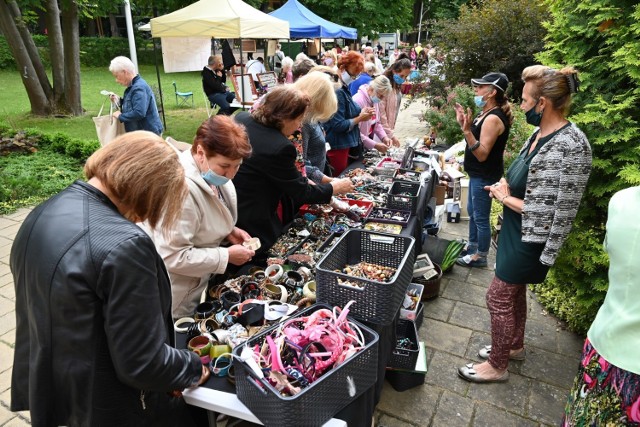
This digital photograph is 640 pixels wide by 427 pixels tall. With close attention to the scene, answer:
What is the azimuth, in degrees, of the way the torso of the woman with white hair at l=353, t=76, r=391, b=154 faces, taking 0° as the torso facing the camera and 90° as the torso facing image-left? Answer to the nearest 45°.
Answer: approximately 315°

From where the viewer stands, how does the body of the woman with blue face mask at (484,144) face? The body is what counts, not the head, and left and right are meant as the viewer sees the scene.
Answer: facing to the left of the viewer

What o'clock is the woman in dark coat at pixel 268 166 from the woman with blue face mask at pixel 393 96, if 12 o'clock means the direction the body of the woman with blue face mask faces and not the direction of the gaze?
The woman in dark coat is roughly at 2 o'clock from the woman with blue face mask.

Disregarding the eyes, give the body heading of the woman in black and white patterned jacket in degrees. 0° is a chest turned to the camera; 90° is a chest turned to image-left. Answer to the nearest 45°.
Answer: approximately 90°

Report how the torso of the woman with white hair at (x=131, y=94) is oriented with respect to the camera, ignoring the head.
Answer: to the viewer's left

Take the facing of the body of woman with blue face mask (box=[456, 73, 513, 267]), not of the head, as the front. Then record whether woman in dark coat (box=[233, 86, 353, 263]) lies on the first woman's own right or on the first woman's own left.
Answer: on the first woman's own left

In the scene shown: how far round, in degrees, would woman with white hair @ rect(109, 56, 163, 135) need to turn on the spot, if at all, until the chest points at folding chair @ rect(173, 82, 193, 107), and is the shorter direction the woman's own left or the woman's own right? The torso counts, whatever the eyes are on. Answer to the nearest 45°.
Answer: approximately 90° to the woman's own right
